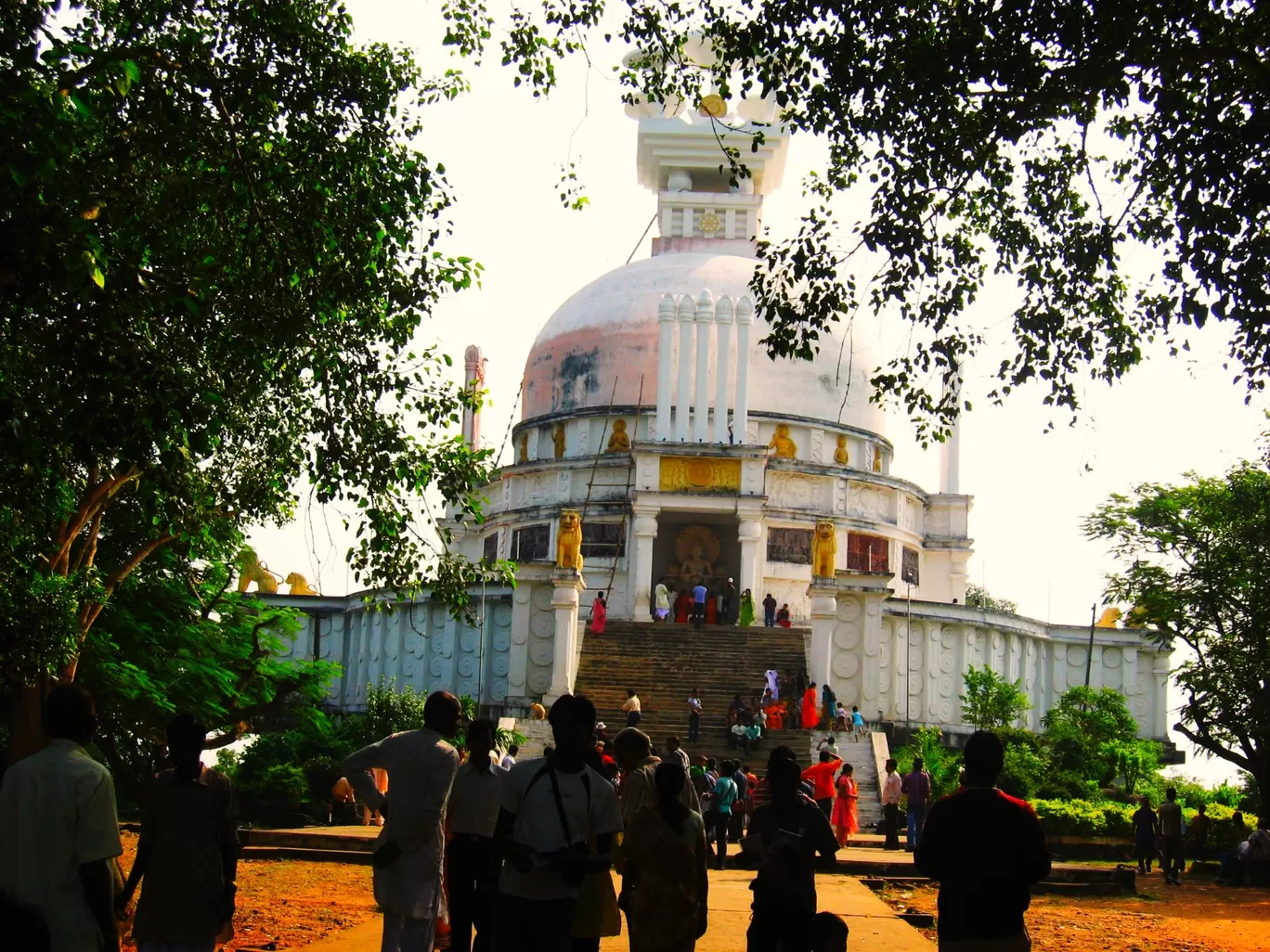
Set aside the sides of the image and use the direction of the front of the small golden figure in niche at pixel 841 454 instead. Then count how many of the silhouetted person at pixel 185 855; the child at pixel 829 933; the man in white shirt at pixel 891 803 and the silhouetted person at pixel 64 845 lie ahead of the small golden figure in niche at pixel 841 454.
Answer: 4

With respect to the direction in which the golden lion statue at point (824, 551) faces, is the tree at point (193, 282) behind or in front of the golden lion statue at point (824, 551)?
in front

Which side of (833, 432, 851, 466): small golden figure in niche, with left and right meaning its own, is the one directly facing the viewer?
front

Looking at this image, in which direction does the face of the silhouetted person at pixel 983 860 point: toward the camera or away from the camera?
away from the camera

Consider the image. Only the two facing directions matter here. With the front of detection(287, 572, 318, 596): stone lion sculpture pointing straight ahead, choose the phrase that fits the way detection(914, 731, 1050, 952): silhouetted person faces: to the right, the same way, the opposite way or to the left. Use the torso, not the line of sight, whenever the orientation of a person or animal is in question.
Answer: to the right

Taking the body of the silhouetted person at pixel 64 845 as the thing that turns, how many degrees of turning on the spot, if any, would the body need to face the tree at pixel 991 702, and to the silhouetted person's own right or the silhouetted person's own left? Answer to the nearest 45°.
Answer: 0° — they already face it

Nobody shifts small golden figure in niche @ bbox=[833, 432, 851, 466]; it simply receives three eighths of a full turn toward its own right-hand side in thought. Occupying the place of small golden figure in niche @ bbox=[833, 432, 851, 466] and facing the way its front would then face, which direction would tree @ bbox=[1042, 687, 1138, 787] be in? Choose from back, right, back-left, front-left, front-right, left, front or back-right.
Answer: back

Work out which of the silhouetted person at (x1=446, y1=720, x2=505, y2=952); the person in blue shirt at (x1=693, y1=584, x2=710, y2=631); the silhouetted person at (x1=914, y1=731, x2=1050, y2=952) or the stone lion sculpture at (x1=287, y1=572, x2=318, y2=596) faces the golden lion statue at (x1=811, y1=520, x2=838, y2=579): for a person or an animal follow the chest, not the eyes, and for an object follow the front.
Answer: the silhouetted person at (x1=914, y1=731, x2=1050, y2=952)

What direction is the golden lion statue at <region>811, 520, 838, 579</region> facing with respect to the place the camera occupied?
facing the viewer

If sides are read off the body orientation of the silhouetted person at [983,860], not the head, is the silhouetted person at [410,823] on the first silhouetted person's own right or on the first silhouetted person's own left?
on the first silhouetted person's own left

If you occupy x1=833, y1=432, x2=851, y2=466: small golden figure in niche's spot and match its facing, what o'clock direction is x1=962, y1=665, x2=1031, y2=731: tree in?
The tree is roughly at 11 o'clock from the small golden figure in niche.

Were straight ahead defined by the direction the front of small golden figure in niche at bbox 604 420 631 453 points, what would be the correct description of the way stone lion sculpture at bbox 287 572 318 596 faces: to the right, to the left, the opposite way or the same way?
to the right

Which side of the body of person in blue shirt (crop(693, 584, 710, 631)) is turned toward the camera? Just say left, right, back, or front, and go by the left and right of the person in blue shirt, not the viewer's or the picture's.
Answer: back

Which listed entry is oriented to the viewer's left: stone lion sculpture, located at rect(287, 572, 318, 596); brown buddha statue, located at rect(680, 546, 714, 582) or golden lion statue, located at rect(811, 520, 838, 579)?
the stone lion sculpture
